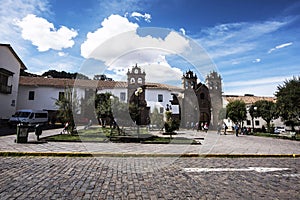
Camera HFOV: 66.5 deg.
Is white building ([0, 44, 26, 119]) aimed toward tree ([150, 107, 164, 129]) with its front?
yes

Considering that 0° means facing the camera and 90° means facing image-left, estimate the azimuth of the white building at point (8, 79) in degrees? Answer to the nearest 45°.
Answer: approximately 315°

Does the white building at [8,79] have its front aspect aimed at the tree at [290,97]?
yes

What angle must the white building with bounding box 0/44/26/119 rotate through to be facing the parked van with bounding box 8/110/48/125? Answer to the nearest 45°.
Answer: approximately 45° to its right

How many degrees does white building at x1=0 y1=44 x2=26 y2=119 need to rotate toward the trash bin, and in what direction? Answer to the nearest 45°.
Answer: approximately 45° to its right

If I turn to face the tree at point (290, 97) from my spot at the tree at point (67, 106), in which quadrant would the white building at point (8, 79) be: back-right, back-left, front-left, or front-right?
back-left

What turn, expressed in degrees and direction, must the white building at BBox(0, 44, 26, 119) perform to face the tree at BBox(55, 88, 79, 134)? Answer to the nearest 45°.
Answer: approximately 45° to its right

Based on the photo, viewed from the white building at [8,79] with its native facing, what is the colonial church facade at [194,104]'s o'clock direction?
The colonial church facade is roughly at 11 o'clock from the white building.
